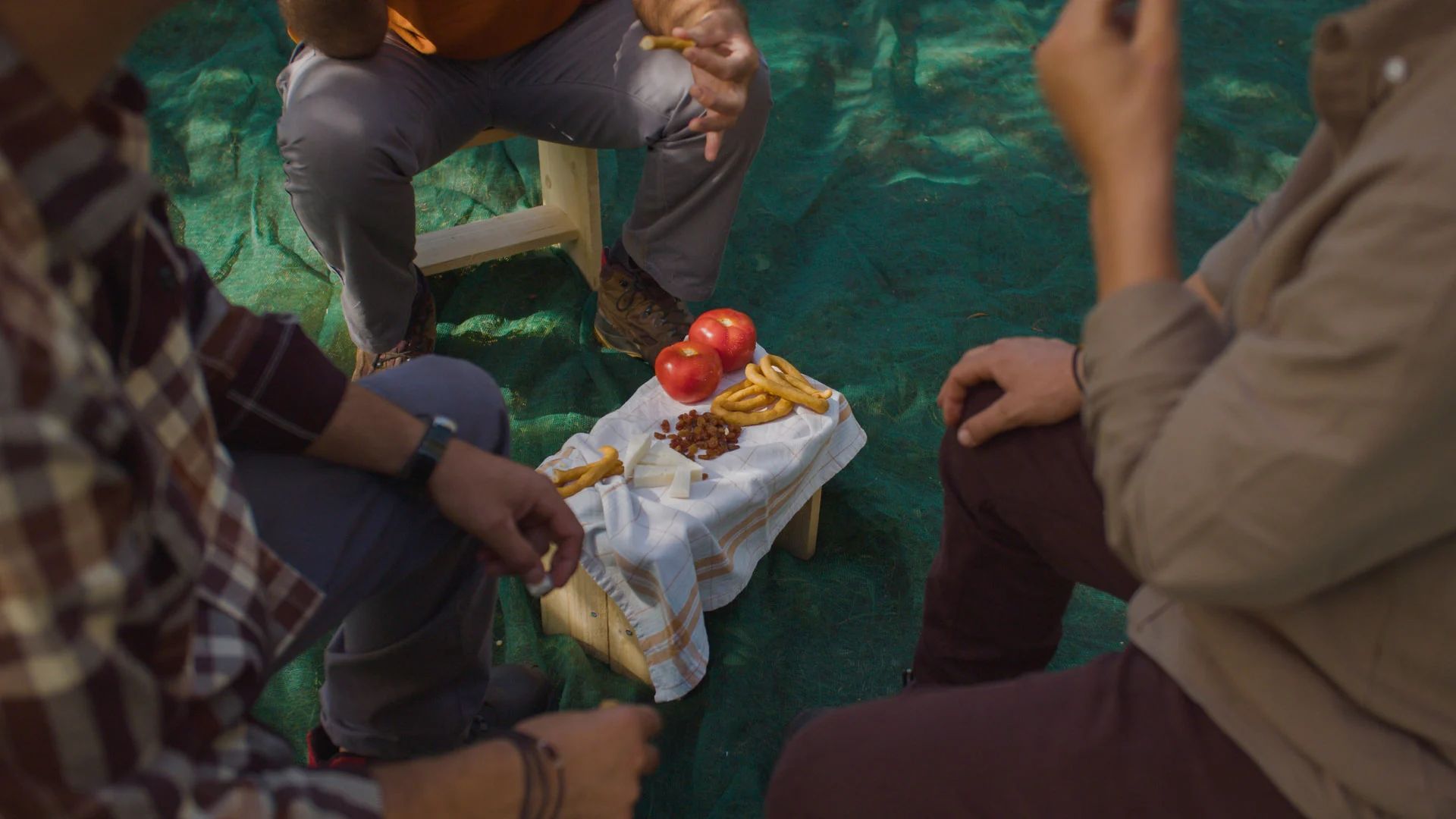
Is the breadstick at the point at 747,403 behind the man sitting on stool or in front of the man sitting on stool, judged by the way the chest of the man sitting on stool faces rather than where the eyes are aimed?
in front

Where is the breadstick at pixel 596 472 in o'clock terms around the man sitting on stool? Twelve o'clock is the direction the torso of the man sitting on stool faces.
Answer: The breadstick is roughly at 12 o'clock from the man sitting on stool.

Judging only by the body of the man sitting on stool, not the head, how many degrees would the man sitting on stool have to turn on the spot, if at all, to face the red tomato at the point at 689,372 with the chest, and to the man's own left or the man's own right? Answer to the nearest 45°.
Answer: approximately 45° to the man's own left

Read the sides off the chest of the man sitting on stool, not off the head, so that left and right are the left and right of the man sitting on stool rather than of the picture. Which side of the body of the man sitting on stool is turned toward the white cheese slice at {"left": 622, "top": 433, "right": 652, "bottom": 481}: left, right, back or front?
front

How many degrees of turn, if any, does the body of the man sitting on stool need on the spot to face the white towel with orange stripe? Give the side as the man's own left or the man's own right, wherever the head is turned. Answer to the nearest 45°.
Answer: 0° — they already face it

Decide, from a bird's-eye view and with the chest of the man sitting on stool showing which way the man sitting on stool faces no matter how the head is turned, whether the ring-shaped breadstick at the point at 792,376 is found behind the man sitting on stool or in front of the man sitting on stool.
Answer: in front

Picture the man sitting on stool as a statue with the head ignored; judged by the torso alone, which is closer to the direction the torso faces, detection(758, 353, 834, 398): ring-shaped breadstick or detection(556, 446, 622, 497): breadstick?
the breadstick

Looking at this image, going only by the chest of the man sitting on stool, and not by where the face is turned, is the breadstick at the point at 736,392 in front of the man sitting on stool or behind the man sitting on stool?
in front

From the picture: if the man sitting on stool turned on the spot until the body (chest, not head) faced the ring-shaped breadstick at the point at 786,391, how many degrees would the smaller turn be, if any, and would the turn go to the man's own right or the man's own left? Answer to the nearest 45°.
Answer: approximately 45° to the man's own left

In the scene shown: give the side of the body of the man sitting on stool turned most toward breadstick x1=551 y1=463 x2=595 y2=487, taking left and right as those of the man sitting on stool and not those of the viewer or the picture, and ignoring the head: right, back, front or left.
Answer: front

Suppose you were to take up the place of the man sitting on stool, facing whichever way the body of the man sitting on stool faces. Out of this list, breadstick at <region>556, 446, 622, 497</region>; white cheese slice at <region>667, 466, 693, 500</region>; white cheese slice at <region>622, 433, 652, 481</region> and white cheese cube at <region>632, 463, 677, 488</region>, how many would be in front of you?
4

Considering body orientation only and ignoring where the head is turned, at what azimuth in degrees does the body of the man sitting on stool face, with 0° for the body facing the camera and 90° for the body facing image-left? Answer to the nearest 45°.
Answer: approximately 0°

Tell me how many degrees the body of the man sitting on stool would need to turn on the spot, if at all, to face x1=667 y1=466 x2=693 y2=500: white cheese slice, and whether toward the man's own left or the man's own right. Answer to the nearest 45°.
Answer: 0° — they already face it
